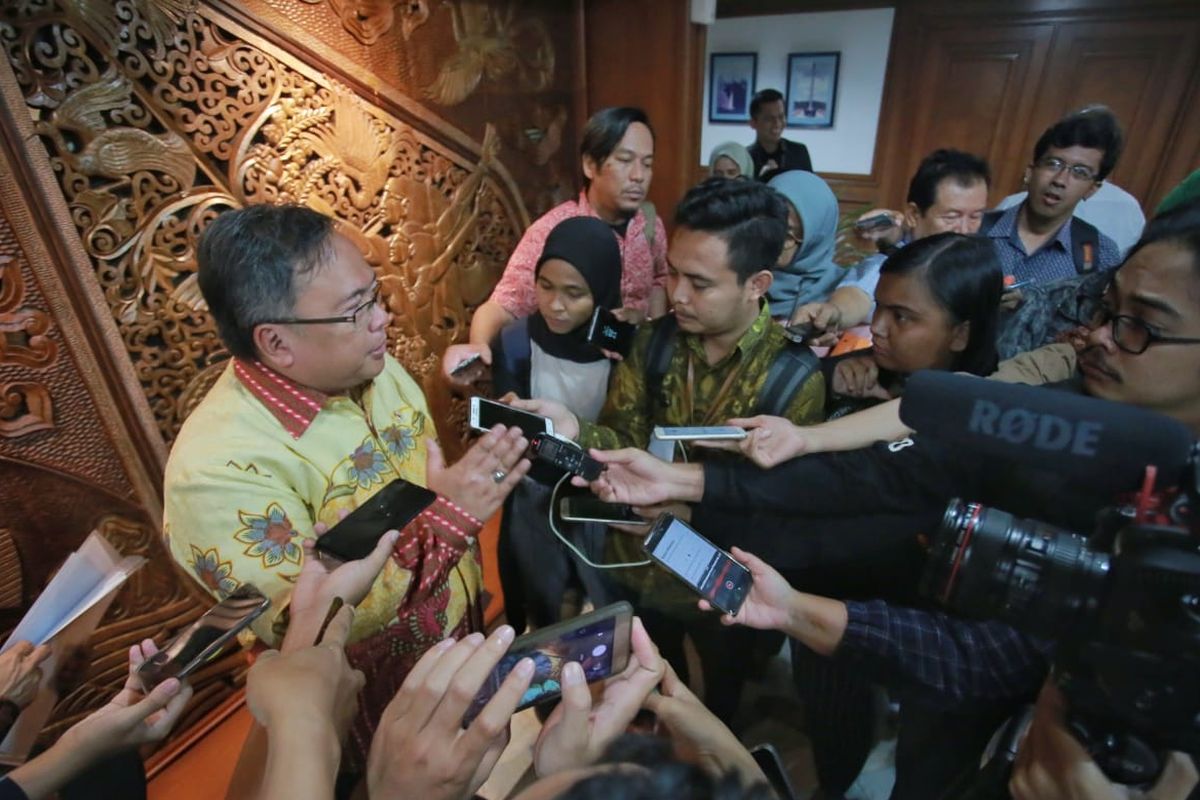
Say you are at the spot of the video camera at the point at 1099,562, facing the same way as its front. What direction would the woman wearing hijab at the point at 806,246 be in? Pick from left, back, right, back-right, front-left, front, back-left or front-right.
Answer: front-right

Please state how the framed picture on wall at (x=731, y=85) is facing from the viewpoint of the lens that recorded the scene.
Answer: facing the viewer

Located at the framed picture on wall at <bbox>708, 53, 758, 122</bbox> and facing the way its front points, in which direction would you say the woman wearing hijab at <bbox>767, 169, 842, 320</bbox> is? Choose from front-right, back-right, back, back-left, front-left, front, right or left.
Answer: front

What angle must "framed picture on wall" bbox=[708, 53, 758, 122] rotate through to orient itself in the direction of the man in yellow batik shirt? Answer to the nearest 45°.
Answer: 0° — it already faces them

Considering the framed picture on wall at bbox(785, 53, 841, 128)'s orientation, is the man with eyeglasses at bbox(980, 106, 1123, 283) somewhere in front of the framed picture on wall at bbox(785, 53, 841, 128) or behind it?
in front

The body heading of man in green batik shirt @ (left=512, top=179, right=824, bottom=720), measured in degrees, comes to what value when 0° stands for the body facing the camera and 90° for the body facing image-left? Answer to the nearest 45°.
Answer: approximately 45°

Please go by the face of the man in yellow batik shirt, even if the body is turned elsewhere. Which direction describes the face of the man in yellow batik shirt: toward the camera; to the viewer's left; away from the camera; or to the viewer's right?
to the viewer's right

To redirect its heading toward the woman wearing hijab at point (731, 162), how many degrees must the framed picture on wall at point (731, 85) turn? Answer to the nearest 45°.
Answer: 0° — it already faces them

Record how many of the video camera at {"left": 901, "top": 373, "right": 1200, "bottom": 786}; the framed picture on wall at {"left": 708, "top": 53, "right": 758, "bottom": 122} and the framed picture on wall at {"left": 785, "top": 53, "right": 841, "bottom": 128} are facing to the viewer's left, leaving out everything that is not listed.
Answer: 1

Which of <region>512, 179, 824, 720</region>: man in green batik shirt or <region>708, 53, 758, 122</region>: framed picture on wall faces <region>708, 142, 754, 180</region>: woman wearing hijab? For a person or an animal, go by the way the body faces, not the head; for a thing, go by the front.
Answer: the framed picture on wall

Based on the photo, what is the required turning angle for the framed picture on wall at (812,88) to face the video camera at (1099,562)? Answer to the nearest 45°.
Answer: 0° — it already faces it

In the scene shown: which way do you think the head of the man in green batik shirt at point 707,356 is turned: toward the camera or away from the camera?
toward the camera

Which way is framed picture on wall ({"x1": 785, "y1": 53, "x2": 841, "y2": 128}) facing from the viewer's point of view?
toward the camera

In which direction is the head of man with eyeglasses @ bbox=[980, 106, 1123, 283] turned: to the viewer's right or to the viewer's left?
to the viewer's left

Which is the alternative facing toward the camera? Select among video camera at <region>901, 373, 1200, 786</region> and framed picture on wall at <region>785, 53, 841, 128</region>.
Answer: the framed picture on wall

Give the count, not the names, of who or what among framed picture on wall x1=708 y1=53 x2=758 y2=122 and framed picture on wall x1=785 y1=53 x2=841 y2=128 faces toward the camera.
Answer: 2

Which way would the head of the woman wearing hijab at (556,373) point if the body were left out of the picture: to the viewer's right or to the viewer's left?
to the viewer's left

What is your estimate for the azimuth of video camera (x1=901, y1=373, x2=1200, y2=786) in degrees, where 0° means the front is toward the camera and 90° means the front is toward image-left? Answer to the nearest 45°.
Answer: approximately 90°

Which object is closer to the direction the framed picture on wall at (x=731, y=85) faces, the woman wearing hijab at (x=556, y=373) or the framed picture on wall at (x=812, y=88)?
the woman wearing hijab

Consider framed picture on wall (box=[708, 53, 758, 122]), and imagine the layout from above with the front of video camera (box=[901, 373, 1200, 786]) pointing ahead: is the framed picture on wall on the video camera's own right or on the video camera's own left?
on the video camera's own right

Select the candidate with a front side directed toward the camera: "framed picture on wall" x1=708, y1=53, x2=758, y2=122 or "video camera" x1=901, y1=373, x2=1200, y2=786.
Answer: the framed picture on wall
